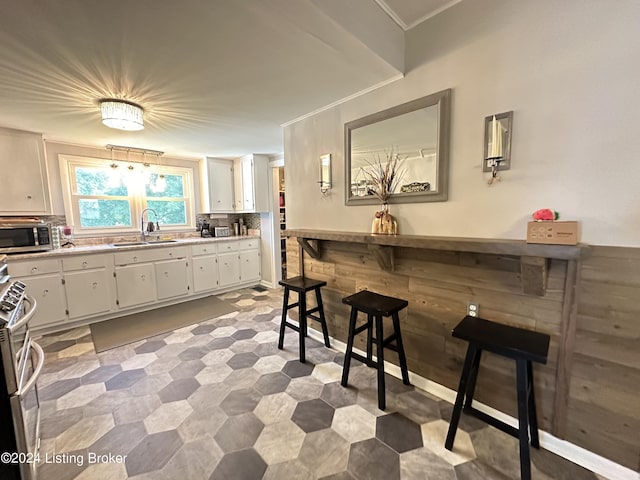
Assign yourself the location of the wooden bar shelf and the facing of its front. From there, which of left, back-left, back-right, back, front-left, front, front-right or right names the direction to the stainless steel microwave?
front-right

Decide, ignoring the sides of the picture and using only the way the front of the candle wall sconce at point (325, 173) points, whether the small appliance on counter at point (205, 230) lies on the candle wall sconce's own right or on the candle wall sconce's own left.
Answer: on the candle wall sconce's own right

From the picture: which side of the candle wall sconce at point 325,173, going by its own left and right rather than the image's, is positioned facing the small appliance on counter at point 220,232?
right

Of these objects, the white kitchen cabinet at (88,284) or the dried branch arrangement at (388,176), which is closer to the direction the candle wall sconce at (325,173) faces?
the white kitchen cabinet

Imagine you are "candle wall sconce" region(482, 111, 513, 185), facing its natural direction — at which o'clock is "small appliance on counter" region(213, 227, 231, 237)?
The small appliance on counter is roughly at 2 o'clock from the candle wall sconce.

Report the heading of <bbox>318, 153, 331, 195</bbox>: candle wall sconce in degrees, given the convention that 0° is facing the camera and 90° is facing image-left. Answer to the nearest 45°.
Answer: approximately 45°

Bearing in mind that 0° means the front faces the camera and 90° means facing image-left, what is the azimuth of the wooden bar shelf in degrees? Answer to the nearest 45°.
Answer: approximately 45°

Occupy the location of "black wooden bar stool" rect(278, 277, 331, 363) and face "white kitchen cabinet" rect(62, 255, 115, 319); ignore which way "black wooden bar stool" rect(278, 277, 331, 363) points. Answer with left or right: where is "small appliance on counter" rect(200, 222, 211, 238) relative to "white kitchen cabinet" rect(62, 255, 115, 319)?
right

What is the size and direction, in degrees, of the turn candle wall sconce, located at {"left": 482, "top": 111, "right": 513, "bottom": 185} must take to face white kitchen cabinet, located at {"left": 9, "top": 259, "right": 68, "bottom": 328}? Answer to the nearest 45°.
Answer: approximately 45° to its right

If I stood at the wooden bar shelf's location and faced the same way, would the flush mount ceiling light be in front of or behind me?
in front
